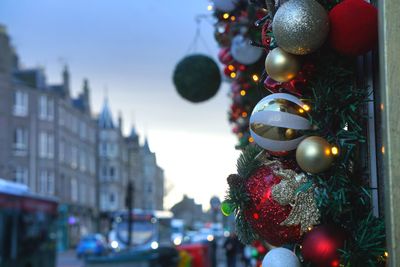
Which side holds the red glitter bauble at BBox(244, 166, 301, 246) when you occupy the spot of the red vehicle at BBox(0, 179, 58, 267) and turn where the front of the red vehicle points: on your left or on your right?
on your right

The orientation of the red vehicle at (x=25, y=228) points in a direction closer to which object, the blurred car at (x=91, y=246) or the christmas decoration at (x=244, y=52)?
the blurred car

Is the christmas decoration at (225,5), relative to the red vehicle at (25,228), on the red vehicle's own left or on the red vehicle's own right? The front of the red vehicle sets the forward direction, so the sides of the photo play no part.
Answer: on the red vehicle's own right

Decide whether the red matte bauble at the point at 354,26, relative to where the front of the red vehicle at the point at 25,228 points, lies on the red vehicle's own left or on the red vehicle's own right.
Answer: on the red vehicle's own right

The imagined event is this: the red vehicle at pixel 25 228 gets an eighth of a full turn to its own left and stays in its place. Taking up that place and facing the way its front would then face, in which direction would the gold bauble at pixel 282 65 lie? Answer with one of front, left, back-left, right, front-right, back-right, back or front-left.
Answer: back

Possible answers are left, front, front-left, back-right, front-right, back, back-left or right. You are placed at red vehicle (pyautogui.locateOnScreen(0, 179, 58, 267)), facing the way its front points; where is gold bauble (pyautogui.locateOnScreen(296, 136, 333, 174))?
back-right

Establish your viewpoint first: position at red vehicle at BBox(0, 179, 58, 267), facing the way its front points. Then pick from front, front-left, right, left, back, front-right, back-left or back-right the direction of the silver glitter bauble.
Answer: back-right

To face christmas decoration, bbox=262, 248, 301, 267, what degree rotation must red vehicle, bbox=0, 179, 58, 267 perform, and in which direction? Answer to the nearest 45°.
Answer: approximately 135° to its right

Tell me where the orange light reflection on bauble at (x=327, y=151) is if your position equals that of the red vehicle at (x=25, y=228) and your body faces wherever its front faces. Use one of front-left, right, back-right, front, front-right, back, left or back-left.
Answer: back-right

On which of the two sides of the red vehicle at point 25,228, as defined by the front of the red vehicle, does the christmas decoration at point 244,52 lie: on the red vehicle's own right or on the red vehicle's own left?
on the red vehicle's own right

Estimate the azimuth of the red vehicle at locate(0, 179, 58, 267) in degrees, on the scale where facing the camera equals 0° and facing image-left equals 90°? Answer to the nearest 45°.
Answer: approximately 225°

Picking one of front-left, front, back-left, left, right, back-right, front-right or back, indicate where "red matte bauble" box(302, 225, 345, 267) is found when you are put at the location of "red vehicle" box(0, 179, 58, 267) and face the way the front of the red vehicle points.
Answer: back-right

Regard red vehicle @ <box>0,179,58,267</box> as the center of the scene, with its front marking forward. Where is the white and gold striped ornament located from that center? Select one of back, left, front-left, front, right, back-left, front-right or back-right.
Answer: back-right
